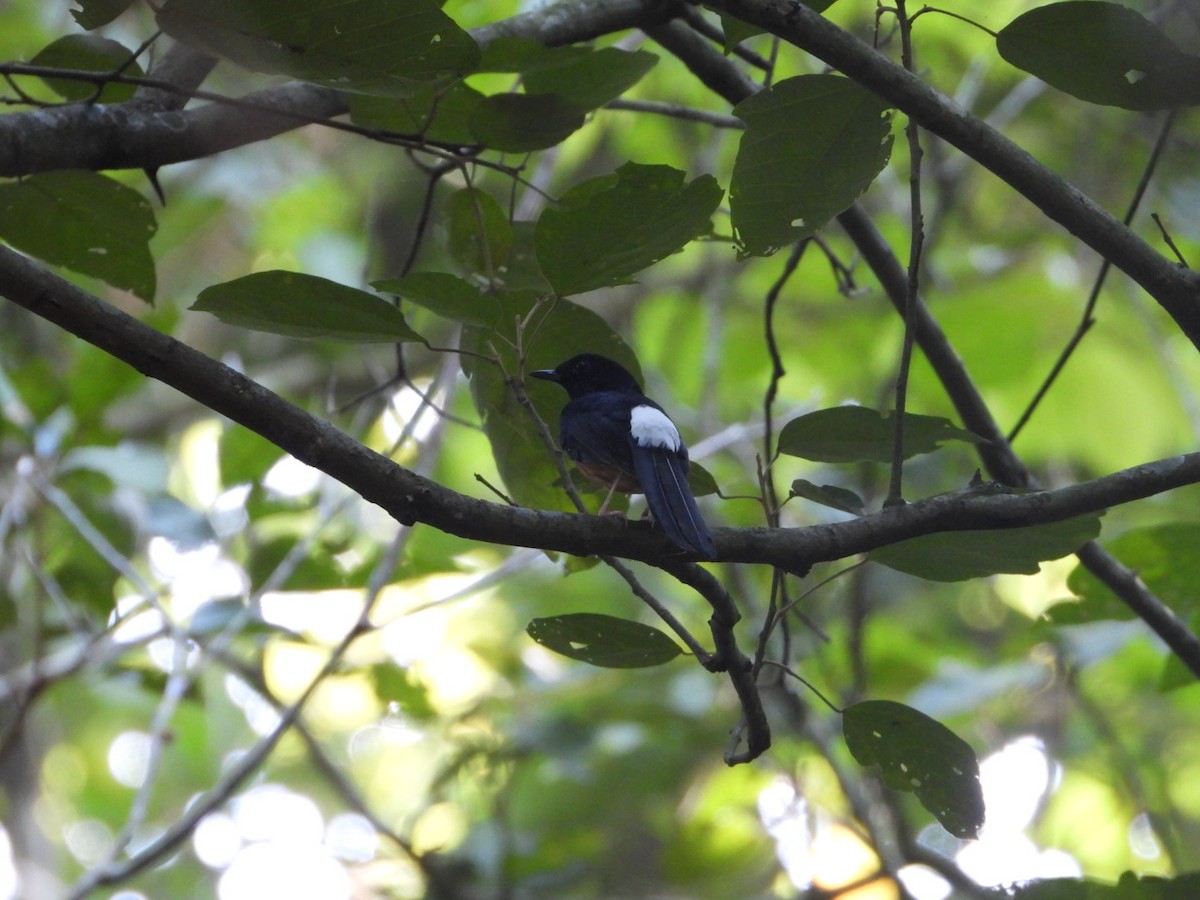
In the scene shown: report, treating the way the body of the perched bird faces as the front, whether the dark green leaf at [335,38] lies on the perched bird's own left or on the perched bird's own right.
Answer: on the perched bird's own left

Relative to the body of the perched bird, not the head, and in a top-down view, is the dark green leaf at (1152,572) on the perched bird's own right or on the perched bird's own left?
on the perched bird's own right

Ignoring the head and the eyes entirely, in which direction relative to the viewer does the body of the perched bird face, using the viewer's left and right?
facing away from the viewer and to the left of the viewer

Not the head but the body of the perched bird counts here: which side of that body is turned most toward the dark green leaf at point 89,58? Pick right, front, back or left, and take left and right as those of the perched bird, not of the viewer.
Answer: left

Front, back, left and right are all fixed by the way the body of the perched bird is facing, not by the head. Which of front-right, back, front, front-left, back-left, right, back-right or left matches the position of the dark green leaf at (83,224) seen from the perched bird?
left

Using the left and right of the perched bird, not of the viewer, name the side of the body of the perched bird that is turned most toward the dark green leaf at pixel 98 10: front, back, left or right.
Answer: left
